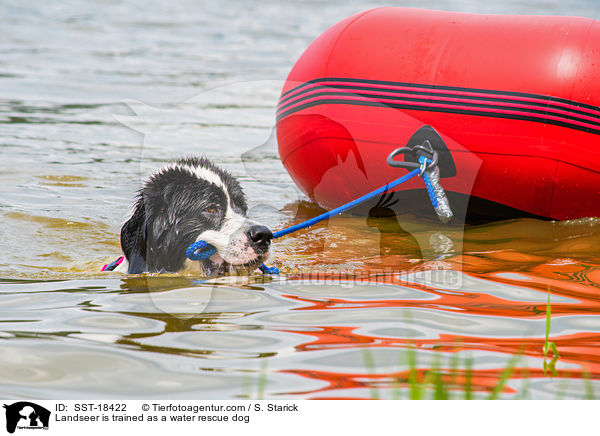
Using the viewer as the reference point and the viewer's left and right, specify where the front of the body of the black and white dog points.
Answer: facing the viewer and to the right of the viewer

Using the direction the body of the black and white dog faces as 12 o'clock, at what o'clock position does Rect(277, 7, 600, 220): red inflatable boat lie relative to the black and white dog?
The red inflatable boat is roughly at 10 o'clock from the black and white dog.
